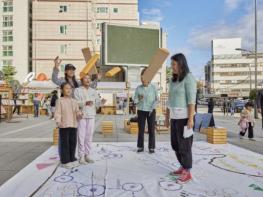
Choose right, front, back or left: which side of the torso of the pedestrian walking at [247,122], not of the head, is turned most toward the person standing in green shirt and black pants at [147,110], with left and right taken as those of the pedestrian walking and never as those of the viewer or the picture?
right

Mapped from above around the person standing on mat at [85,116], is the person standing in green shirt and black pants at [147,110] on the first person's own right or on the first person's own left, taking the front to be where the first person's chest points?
on the first person's own left

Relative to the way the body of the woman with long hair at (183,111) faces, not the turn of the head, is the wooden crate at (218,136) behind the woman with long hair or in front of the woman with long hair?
behind

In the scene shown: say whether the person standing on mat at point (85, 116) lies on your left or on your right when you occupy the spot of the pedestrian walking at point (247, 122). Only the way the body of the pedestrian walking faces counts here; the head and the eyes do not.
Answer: on your right

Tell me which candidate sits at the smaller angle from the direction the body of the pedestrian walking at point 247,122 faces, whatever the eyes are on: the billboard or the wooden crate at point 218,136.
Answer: the wooden crate

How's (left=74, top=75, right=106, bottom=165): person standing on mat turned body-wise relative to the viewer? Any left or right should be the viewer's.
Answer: facing the viewer and to the right of the viewer

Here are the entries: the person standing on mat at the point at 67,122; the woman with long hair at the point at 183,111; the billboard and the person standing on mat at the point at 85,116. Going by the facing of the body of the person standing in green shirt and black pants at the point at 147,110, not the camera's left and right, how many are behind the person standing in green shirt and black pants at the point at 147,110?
1

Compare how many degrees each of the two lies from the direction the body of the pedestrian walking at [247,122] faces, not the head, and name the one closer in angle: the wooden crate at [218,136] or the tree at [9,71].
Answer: the wooden crate

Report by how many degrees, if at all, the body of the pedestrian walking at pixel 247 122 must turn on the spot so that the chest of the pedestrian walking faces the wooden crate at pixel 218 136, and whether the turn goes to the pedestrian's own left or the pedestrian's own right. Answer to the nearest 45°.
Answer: approximately 45° to the pedestrian's own right

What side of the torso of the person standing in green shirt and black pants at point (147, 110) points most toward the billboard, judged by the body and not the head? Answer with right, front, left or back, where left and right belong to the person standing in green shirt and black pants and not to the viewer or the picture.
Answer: back

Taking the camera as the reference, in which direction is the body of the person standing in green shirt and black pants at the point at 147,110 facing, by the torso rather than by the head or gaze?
toward the camera
